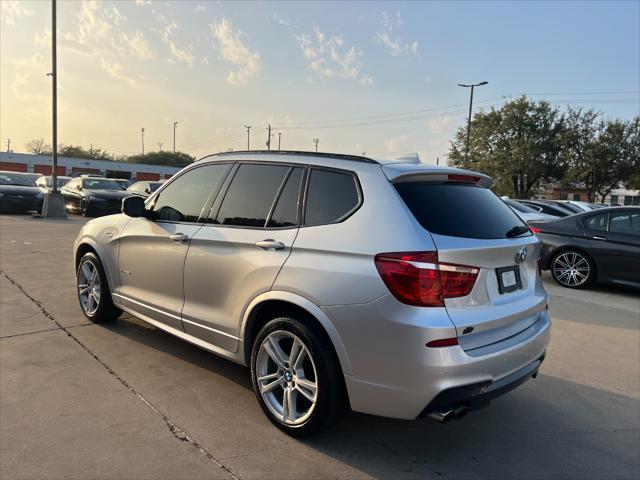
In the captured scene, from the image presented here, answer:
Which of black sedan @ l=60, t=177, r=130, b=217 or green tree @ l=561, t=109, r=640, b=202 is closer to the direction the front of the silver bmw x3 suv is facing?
the black sedan

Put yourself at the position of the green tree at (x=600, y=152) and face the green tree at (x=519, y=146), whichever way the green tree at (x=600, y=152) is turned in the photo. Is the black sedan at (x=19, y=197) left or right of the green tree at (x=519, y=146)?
left

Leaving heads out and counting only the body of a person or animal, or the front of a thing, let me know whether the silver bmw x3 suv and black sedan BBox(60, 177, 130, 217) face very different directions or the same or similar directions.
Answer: very different directions

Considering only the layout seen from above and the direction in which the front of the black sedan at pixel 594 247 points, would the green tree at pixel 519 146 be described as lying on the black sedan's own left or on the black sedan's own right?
on the black sedan's own left

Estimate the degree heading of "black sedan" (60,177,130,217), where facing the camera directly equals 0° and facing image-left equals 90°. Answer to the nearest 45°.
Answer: approximately 315°

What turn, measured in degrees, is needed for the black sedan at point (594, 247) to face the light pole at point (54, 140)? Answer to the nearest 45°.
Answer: approximately 180°

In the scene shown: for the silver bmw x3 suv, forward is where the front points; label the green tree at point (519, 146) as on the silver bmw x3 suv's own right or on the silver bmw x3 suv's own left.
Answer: on the silver bmw x3 suv's own right

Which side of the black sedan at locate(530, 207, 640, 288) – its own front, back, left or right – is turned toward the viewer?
right

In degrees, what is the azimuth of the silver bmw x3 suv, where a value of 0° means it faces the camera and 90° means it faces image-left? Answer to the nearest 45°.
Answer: approximately 135°
